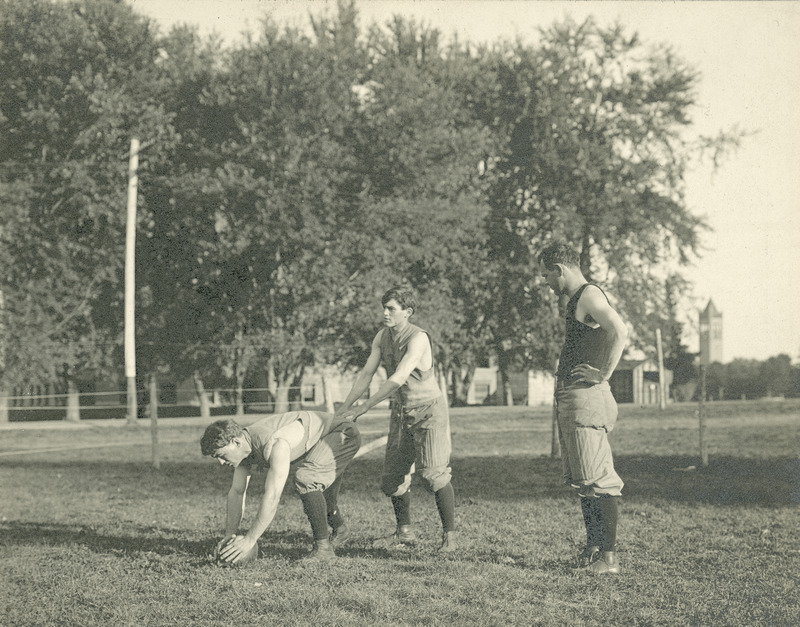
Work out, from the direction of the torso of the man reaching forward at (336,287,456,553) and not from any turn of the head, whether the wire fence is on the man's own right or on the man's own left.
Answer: on the man's own right

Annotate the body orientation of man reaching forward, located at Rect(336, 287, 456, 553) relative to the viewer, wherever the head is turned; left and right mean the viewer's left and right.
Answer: facing the viewer and to the left of the viewer

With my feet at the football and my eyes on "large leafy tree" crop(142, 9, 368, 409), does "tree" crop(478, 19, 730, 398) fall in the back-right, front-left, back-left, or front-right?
front-right

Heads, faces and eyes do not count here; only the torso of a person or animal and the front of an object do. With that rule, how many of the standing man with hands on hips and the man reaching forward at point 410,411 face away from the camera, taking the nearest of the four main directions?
0

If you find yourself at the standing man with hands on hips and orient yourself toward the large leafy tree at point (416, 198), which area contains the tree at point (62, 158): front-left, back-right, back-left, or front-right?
front-left

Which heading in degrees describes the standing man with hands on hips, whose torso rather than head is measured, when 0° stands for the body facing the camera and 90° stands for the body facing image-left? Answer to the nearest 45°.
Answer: approximately 90°

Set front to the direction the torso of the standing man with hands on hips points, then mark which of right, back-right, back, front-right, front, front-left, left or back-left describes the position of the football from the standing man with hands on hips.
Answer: front

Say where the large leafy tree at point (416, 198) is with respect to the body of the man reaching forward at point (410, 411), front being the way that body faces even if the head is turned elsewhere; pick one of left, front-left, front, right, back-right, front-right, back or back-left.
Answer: back-right

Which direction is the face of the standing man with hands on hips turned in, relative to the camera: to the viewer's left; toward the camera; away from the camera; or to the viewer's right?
to the viewer's left

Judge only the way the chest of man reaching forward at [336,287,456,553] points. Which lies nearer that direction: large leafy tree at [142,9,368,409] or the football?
the football

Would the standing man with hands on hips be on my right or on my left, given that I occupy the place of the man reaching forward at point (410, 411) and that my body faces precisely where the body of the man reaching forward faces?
on my left

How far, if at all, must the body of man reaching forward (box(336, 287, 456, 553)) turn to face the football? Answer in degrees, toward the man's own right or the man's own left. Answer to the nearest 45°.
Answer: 0° — they already face it
